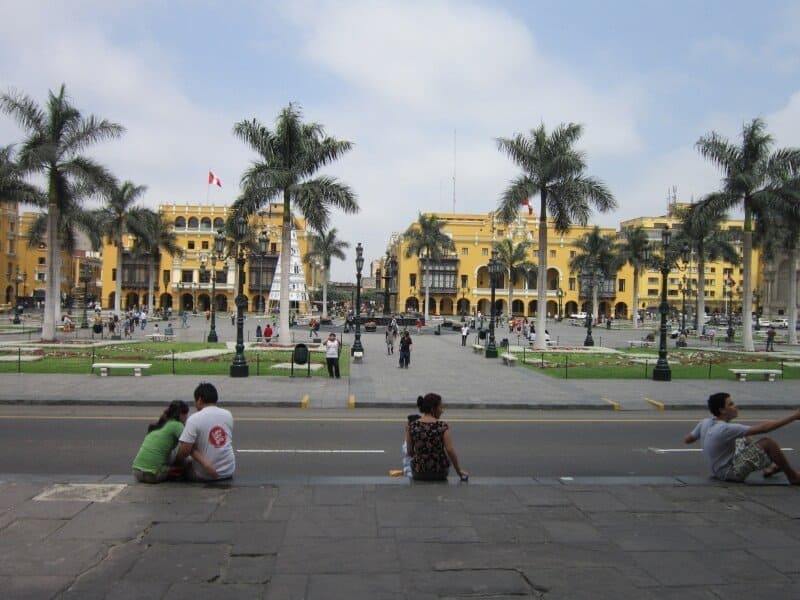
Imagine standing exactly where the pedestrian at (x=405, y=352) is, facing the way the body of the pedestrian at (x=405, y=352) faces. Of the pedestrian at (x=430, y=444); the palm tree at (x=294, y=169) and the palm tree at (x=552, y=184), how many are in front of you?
1

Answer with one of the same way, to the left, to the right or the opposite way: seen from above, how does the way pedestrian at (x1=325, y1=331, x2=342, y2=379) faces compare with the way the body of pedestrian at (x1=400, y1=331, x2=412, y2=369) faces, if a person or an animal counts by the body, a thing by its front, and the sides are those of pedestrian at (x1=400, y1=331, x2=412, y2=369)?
the same way

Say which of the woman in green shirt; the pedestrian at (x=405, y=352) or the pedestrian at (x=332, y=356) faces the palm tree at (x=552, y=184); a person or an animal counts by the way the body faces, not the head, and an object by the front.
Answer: the woman in green shirt

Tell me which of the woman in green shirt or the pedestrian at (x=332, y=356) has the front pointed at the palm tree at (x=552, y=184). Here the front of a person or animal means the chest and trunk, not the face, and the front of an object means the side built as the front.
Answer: the woman in green shirt

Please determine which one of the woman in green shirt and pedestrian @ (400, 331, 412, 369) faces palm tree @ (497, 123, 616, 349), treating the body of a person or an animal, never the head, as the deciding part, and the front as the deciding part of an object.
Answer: the woman in green shirt

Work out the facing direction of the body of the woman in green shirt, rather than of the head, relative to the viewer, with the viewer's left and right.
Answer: facing away from the viewer and to the right of the viewer

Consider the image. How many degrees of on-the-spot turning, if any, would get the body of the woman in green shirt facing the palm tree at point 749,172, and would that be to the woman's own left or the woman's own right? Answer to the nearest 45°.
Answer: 0° — they already face it

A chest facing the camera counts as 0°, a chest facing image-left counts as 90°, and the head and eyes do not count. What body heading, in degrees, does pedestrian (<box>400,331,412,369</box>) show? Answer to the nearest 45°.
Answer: approximately 0°

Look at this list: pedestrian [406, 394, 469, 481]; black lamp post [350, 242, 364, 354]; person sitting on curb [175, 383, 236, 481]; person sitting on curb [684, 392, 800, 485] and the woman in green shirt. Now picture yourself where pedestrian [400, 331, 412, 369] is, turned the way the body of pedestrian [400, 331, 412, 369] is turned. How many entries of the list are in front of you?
4

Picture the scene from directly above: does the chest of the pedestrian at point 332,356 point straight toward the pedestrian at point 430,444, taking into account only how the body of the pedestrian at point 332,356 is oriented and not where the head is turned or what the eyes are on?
yes

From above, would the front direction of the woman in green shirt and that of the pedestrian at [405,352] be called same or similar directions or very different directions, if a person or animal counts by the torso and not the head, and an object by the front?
very different directions

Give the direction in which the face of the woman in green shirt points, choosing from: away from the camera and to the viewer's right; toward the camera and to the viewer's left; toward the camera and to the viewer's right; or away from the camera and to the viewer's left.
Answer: away from the camera and to the viewer's right

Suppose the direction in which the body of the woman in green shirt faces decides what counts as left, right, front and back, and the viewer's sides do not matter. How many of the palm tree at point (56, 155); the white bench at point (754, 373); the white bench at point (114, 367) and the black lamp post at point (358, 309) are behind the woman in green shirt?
0

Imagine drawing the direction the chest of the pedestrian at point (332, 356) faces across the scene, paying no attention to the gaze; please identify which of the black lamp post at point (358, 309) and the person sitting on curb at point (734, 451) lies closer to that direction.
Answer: the person sitting on curb

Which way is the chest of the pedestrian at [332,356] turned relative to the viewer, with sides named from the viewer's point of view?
facing the viewer

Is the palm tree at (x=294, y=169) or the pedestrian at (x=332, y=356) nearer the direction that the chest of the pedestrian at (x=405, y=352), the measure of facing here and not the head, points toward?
the pedestrian

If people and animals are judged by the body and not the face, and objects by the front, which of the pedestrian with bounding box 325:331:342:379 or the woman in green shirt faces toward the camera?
the pedestrian
